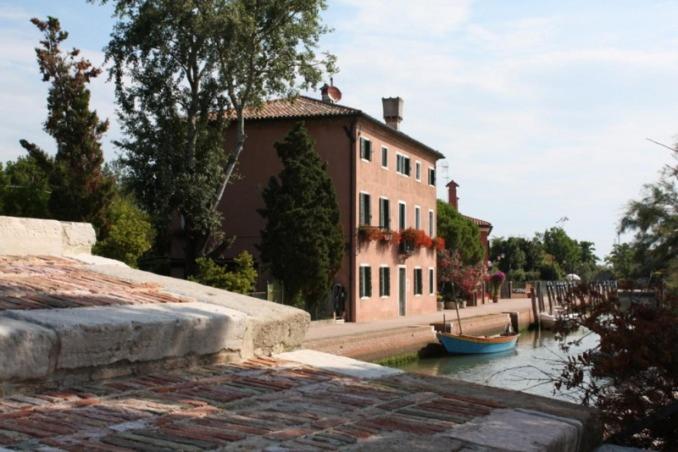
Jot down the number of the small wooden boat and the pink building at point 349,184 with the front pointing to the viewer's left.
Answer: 1

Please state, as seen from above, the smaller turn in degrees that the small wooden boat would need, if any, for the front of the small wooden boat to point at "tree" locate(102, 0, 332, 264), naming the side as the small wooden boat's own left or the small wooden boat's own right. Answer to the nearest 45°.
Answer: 0° — it already faces it

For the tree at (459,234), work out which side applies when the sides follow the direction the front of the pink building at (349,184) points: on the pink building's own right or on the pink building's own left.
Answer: on the pink building's own left

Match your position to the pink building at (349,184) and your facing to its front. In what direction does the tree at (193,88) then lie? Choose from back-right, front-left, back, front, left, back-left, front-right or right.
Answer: right

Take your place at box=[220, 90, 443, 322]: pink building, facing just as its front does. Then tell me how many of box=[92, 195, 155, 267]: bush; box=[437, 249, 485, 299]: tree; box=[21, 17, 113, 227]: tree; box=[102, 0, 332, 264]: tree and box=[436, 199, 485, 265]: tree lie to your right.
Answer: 3

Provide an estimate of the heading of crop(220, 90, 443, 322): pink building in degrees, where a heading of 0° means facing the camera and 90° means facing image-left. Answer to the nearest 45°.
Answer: approximately 315°

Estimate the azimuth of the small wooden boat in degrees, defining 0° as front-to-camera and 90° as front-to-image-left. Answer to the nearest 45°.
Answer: approximately 90°

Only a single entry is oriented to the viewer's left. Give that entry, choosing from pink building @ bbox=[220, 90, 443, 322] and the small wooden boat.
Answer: the small wooden boat

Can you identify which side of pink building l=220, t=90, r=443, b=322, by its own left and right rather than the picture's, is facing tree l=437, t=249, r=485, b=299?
left
